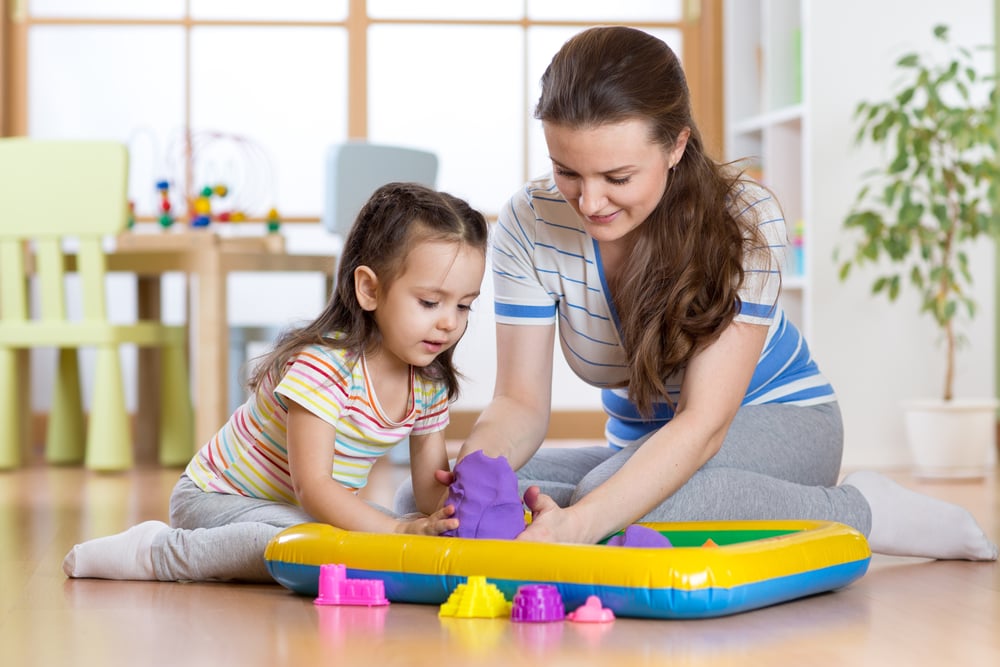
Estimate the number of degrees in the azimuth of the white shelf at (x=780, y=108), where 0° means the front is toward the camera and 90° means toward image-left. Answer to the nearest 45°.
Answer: approximately 45°

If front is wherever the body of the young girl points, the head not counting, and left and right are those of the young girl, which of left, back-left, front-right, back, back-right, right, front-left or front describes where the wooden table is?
back-left

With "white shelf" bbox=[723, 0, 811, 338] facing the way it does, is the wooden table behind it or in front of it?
in front

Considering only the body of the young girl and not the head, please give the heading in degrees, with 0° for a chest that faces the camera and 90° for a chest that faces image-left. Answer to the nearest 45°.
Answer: approximately 315°

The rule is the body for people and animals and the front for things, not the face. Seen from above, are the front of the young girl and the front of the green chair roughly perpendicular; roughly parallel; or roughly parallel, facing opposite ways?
roughly perpendicular

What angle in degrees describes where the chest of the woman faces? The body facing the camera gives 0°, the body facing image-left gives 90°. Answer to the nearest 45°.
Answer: approximately 45°

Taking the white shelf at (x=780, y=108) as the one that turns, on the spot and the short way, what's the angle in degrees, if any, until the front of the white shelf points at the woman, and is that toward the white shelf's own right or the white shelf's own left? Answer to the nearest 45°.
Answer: approximately 45° to the white shelf's own left

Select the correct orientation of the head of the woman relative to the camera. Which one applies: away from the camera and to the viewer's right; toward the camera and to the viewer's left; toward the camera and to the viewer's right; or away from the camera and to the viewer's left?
toward the camera and to the viewer's left

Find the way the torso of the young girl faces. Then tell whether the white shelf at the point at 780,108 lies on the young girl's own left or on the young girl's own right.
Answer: on the young girl's own left

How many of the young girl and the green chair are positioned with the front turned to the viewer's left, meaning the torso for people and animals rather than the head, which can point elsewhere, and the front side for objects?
0

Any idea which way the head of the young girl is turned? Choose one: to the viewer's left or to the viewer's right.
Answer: to the viewer's right

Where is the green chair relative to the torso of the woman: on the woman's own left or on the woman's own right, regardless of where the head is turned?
on the woman's own right

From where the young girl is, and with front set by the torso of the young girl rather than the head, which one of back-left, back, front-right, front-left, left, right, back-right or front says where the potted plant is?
left
